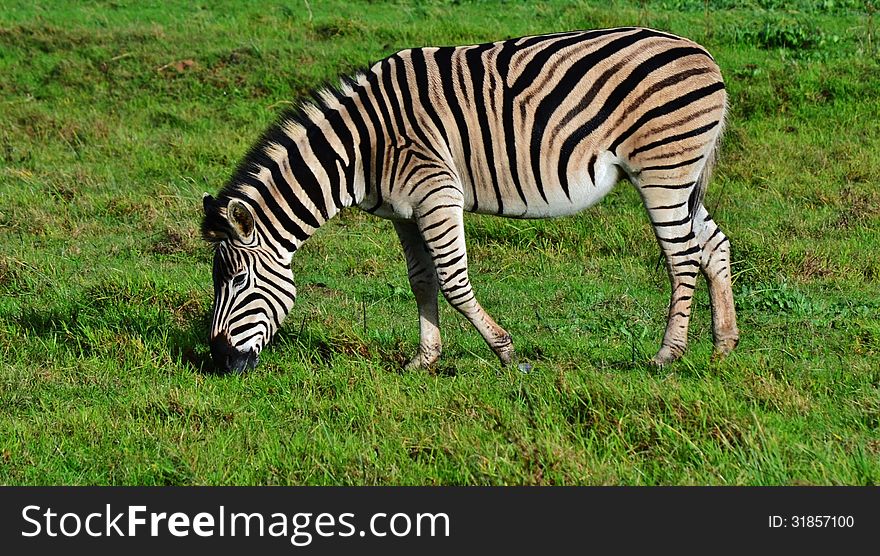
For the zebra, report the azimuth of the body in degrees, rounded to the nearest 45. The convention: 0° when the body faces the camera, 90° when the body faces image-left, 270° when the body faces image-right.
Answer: approximately 90°
